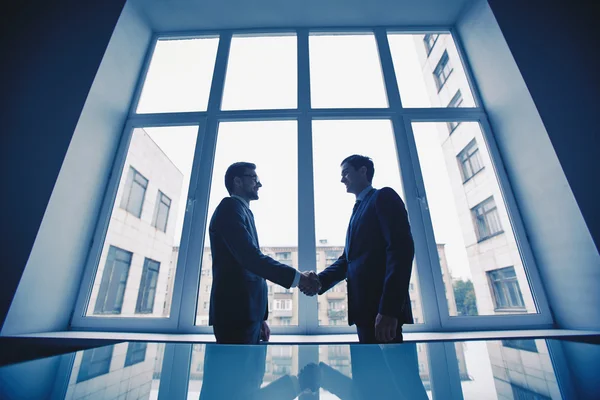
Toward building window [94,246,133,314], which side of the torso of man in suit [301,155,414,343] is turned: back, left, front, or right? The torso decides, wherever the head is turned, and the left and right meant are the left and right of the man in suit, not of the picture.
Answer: right

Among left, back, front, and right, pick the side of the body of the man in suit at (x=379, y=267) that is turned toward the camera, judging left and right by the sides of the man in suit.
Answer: left

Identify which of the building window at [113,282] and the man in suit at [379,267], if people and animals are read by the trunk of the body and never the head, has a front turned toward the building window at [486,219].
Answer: the building window at [113,282]

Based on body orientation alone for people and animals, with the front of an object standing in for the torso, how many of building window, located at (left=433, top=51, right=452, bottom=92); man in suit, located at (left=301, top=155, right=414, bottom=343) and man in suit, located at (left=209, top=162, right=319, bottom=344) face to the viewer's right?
1

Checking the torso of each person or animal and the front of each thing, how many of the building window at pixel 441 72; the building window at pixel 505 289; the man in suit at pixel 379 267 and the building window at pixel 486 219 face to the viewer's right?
0

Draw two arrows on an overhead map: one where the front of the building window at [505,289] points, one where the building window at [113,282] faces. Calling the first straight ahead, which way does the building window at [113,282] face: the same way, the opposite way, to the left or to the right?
the opposite way

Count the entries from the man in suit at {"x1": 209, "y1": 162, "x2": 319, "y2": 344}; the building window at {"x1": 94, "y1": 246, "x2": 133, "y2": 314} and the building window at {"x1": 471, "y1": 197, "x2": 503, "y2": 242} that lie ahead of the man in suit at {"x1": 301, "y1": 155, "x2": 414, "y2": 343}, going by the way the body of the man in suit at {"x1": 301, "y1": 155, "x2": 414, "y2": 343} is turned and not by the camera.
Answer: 2

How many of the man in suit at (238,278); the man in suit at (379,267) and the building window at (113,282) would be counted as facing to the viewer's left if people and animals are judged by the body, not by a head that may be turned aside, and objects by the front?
1

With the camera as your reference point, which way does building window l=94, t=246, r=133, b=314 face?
facing the viewer and to the right of the viewer

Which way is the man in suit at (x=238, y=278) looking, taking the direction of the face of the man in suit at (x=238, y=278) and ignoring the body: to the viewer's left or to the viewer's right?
to the viewer's right

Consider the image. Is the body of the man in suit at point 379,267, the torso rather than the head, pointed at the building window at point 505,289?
no

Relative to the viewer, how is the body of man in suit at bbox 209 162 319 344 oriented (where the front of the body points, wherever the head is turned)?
to the viewer's right

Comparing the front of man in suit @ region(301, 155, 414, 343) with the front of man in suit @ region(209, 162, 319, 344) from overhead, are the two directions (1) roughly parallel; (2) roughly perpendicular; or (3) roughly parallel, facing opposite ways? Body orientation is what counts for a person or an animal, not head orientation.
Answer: roughly parallel, facing opposite ways

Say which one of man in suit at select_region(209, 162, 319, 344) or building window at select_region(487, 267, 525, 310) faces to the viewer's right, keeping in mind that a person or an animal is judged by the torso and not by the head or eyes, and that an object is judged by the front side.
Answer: the man in suit

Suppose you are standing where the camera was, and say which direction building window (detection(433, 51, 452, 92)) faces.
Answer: facing the viewer and to the left of the viewer

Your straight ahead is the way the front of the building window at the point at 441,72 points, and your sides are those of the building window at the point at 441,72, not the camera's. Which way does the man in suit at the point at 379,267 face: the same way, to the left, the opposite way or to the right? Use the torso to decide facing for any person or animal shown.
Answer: the same way

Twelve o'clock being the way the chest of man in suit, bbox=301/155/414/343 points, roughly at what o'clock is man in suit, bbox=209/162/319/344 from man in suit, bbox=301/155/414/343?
man in suit, bbox=209/162/319/344 is roughly at 12 o'clock from man in suit, bbox=301/155/414/343.

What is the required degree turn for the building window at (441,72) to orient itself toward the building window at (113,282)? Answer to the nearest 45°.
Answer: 0° — it already faces it
